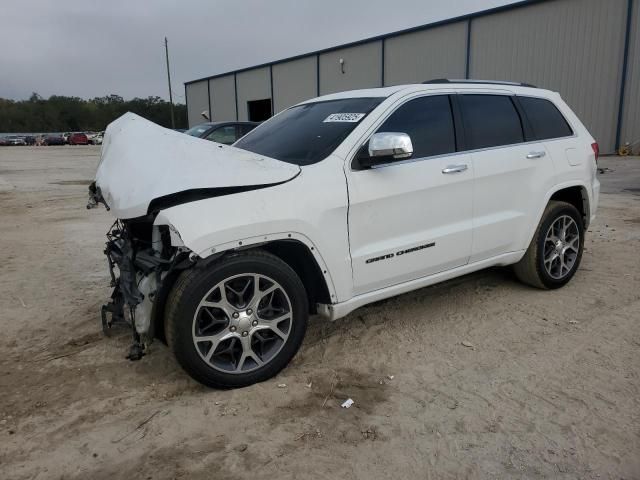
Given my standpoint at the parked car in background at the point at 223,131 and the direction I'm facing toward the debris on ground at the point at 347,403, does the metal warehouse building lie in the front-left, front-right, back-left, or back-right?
back-left

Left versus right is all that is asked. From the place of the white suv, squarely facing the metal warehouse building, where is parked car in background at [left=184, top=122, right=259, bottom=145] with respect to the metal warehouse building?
left

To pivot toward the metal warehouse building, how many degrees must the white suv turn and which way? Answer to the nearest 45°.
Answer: approximately 180°

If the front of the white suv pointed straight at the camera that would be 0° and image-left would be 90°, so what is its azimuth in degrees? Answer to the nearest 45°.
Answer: approximately 45°

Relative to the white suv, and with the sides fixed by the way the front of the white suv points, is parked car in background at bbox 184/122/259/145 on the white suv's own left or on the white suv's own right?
on the white suv's own right
